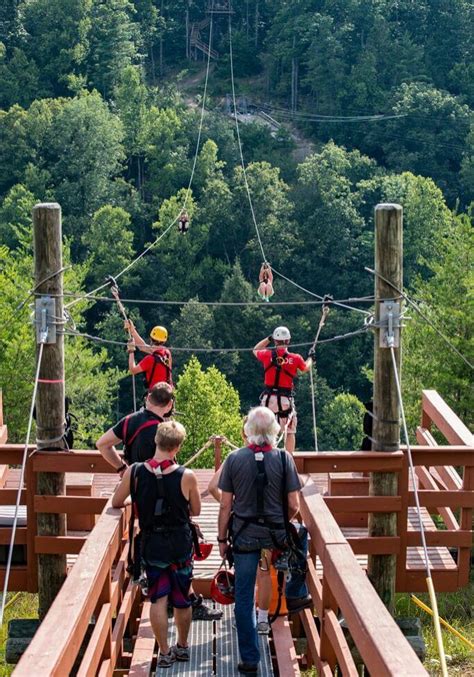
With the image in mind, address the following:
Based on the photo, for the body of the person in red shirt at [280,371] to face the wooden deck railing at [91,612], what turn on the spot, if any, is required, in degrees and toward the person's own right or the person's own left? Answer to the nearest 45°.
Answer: approximately 180°

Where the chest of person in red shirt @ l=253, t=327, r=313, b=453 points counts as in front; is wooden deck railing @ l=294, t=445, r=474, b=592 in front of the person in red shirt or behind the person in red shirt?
behind

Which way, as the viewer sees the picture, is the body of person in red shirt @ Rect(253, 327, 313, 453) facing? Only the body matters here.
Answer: away from the camera

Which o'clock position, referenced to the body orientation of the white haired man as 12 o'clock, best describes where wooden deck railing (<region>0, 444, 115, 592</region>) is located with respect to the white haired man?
The wooden deck railing is roughly at 11 o'clock from the white haired man.

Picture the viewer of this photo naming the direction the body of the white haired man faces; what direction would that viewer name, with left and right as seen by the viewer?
facing away from the viewer

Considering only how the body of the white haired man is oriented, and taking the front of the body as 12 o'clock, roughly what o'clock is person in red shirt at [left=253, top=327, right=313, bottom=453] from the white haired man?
The person in red shirt is roughly at 12 o'clock from the white haired man.

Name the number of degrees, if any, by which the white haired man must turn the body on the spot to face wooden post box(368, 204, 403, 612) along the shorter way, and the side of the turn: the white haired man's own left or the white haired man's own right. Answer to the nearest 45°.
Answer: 0° — they already face it

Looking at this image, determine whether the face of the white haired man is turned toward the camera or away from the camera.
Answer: away from the camera

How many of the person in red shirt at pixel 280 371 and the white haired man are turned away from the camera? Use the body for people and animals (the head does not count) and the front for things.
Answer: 2

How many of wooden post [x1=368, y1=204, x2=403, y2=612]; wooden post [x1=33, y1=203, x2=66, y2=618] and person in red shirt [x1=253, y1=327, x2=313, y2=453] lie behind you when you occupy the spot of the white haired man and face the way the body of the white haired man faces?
0

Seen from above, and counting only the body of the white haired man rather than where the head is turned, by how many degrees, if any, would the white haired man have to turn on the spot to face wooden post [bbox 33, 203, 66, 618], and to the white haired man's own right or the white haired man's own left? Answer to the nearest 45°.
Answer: approximately 45° to the white haired man's own left

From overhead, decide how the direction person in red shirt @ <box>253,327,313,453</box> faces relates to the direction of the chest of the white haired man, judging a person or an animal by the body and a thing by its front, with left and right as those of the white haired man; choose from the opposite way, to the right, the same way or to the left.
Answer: the same way

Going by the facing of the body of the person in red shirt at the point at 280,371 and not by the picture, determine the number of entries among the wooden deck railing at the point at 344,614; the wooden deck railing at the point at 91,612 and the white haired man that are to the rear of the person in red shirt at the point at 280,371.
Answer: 3
